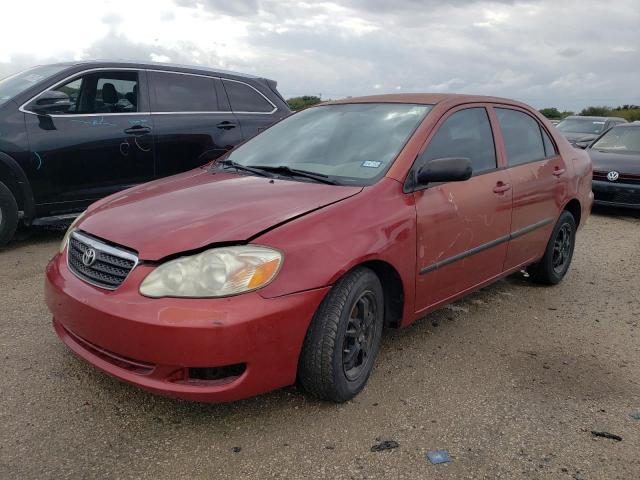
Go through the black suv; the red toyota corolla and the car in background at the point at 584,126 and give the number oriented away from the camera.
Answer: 0

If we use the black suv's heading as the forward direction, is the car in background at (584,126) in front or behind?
behind

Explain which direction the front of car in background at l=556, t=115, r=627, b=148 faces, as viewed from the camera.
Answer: facing the viewer and to the left of the viewer

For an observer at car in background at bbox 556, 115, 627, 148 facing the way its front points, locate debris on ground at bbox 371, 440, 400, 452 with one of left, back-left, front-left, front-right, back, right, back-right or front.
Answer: front-left

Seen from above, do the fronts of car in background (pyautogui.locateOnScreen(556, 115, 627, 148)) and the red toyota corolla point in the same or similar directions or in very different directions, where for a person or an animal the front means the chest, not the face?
same or similar directions

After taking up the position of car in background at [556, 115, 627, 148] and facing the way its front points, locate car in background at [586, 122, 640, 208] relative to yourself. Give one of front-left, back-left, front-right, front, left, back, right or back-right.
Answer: front-left

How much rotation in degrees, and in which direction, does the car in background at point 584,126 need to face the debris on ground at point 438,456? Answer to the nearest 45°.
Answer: approximately 45° to its left

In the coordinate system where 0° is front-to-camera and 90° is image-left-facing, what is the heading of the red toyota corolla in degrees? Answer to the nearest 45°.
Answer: approximately 45°

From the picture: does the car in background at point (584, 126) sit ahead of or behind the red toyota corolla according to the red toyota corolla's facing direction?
behind

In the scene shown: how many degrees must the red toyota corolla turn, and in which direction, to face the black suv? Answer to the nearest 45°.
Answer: approximately 90° to its right
